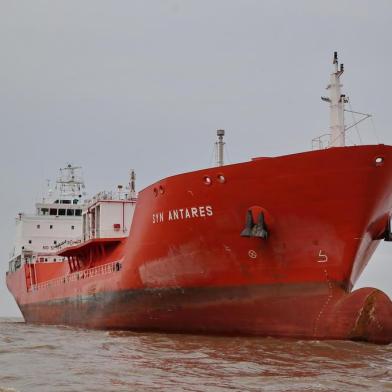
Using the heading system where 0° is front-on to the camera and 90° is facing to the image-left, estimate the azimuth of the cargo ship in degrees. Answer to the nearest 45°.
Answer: approximately 315°
